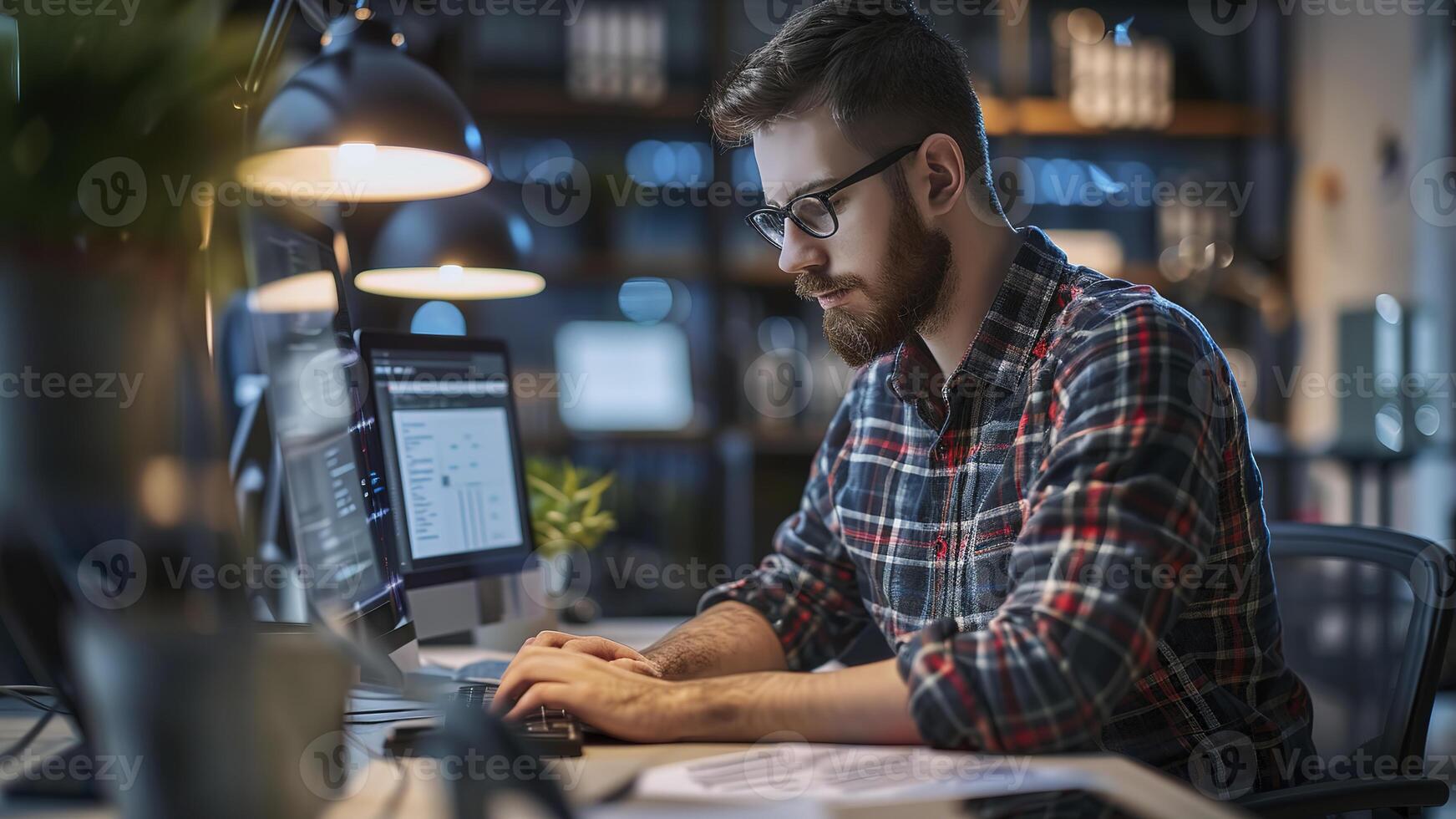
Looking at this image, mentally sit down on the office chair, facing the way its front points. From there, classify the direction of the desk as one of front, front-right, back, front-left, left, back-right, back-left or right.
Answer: front

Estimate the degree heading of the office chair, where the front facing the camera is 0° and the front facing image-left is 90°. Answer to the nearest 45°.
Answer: approximately 45°

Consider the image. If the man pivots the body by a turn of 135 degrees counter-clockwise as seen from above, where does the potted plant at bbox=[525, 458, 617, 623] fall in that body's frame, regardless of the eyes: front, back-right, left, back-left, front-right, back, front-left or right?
back-left

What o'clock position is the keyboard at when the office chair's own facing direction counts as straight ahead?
The keyboard is roughly at 12 o'clock from the office chair.

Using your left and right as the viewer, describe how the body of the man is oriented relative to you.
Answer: facing the viewer and to the left of the viewer

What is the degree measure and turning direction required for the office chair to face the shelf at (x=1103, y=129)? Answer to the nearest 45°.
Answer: approximately 135° to its right

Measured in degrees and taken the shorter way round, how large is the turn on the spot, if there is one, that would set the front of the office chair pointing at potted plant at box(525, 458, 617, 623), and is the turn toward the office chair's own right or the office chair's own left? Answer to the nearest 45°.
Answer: approximately 45° to the office chair's own right
